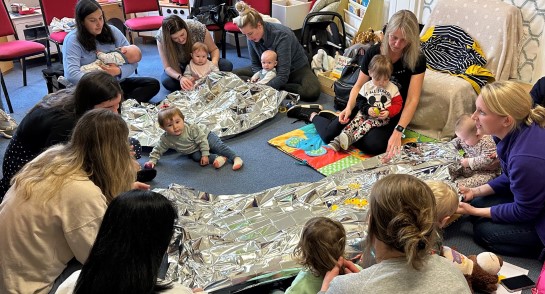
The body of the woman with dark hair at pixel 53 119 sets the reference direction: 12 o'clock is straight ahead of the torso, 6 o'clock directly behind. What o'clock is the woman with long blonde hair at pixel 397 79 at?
The woman with long blonde hair is roughly at 12 o'clock from the woman with dark hair.

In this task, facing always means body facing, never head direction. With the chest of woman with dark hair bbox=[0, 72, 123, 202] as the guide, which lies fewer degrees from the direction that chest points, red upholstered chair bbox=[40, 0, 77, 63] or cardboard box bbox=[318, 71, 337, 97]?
the cardboard box

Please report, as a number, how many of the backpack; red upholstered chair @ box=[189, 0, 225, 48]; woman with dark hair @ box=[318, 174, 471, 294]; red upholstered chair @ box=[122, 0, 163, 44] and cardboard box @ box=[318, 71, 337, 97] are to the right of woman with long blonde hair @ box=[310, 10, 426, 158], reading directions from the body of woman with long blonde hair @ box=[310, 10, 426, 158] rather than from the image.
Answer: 4

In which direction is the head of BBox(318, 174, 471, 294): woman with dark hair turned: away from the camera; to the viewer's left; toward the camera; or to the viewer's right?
away from the camera

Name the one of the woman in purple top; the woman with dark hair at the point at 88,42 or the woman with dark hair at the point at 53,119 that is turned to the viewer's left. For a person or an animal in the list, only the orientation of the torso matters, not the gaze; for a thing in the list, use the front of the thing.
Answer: the woman in purple top

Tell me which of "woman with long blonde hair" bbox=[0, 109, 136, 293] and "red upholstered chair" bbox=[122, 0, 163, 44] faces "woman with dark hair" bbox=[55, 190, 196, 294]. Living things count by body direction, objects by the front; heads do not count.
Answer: the red upholstered chair

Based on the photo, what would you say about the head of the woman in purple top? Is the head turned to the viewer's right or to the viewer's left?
to the viewer's left

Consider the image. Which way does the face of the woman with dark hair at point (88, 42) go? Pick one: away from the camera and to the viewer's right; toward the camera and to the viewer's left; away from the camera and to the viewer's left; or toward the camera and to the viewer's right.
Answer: toward the camera and to the viewer's right

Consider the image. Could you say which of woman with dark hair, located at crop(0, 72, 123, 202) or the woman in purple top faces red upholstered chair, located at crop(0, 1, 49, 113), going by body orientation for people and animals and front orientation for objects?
the woman in purple top

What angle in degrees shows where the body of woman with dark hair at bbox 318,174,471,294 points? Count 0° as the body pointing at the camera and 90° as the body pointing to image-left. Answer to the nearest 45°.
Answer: approximately 135°

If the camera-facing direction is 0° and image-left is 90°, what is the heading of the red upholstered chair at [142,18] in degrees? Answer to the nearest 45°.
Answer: approximately 0°
